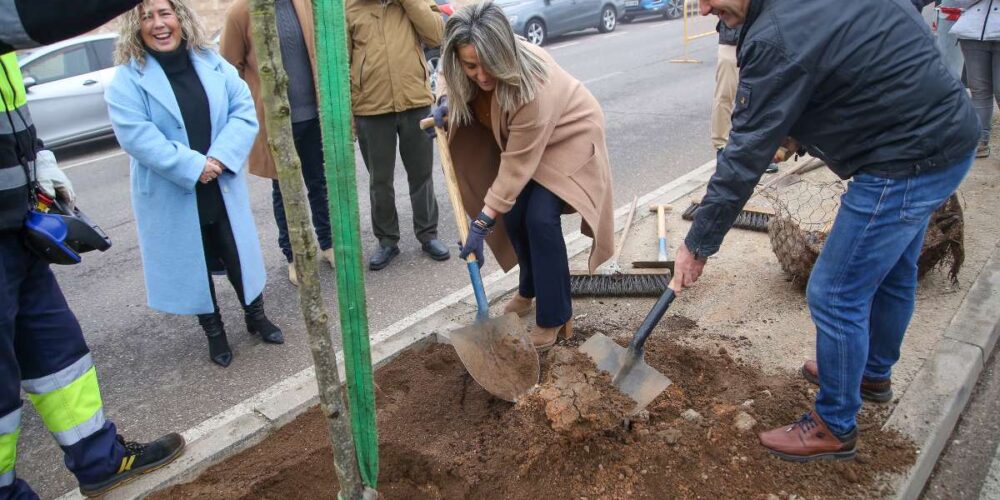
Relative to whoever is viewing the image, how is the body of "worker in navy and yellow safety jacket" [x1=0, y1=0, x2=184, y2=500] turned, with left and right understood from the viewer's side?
facing to the right of the viewer

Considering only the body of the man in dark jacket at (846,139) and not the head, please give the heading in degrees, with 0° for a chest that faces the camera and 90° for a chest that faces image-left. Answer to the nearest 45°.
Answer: approximately 90°

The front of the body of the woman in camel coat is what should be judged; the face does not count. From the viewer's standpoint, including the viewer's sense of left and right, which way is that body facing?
facing the viewer and to the left of the viewer

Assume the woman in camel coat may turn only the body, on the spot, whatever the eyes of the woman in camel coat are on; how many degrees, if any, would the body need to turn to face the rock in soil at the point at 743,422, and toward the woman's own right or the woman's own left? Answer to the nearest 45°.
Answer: approximately 90° to the woman's own left

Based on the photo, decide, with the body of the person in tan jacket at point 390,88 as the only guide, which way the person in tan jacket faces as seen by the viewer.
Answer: toward the camera

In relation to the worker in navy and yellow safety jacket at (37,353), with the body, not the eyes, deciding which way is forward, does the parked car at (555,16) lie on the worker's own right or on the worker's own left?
on the worker's own left

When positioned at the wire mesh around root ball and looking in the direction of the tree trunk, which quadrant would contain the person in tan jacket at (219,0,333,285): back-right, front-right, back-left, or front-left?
front-right

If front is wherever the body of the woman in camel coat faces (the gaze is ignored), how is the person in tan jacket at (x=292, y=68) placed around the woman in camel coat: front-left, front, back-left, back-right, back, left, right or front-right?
right

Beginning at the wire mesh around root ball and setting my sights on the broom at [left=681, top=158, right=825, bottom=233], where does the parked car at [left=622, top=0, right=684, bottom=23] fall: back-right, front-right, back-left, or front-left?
front-right

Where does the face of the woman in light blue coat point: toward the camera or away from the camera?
toward the camera

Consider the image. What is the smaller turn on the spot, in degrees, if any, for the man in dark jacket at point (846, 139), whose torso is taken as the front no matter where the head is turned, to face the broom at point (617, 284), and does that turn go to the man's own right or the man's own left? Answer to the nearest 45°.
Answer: approximately 45° to the man's own right

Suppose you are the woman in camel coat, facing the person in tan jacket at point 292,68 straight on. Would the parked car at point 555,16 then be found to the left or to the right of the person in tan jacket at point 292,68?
right
